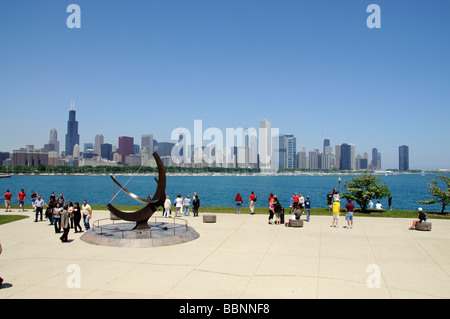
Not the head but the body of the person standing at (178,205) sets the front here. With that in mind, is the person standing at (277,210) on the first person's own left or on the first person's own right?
on the first person's own right

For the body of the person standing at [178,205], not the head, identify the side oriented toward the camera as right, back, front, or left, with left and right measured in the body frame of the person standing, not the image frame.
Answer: back

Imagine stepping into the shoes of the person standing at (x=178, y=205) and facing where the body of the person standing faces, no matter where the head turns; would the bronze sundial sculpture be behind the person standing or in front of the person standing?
behind

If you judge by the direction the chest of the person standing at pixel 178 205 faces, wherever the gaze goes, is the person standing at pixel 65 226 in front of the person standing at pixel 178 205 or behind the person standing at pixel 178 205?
behind

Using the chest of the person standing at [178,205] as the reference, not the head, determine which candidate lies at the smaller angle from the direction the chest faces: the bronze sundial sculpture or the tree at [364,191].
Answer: the tree

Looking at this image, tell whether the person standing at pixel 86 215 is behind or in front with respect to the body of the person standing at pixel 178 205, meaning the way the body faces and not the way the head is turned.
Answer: behind

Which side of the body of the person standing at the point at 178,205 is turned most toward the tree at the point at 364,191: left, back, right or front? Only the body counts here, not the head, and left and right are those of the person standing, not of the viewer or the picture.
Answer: right
